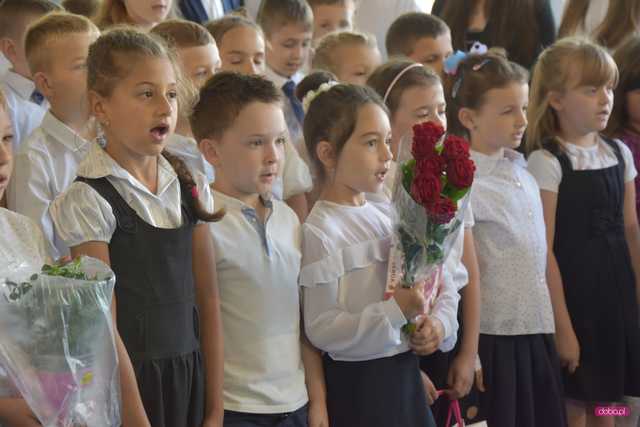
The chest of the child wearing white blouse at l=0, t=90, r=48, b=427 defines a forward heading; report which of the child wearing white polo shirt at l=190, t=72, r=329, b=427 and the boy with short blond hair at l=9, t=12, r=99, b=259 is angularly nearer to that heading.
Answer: the child wearing white polo shirt

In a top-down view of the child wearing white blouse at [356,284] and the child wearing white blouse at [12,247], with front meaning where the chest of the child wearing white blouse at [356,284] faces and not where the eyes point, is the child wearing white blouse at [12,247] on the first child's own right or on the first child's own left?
on the first child's own right

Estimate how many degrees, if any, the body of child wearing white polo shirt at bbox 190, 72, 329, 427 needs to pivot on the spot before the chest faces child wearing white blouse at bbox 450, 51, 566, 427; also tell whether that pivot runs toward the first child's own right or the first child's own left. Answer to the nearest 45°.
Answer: approximately 90° to the first child's own left

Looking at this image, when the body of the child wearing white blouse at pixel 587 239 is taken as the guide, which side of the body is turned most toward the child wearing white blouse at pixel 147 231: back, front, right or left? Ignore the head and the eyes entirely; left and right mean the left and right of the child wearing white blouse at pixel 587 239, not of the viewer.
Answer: right

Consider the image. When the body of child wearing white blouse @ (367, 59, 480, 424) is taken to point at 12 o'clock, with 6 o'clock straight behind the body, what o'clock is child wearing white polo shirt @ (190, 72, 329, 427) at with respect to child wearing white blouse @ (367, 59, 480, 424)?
child wearing white polo shirt @ (190, 72, 329, 427) is roughly at 3 o'clock from child wearing white blouse @ (367, 59, 480, 424).

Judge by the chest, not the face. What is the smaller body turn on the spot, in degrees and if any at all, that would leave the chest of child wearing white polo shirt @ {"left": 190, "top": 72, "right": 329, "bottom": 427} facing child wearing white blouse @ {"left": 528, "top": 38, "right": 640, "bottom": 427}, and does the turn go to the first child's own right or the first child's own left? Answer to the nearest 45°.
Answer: approximately 90° to the first child's own left

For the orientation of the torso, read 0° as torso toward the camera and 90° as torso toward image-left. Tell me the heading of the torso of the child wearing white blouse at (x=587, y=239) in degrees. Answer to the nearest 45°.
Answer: approximately 315°

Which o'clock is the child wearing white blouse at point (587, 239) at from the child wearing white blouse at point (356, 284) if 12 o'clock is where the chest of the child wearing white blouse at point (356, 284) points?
the child wearing white blouse at point (587, 239) is roughly at 9 o'clock from the child wearing white blouse at point (356, 284).
